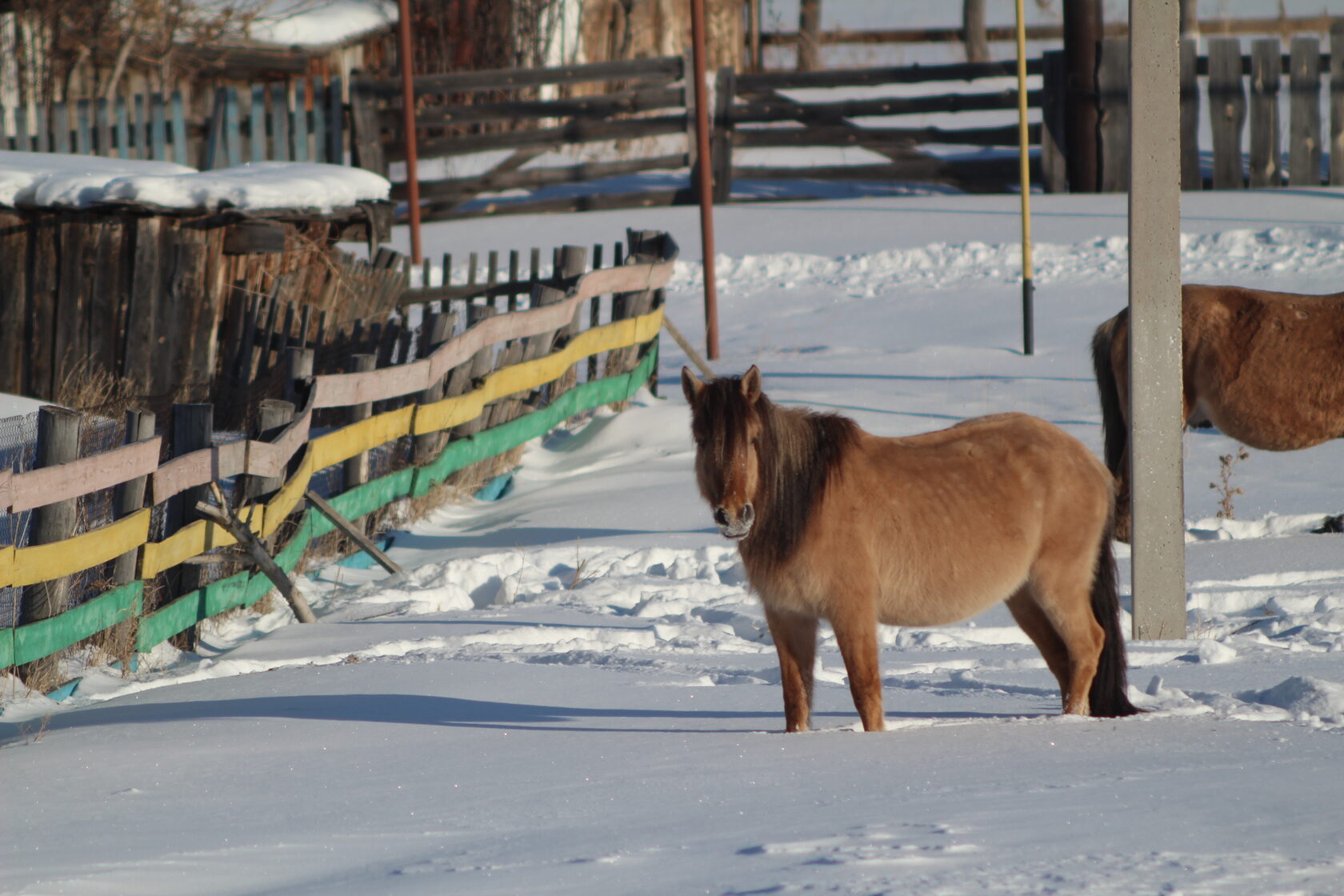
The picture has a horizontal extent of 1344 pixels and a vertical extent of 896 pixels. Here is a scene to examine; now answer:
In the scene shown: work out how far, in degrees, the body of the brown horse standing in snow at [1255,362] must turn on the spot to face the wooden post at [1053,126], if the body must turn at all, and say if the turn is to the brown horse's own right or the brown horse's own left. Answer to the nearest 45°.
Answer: approximately 90° to the brown horse's own left

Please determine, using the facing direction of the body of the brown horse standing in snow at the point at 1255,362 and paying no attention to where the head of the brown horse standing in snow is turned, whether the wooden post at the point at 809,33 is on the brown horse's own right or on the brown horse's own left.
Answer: on the brown horse's own left

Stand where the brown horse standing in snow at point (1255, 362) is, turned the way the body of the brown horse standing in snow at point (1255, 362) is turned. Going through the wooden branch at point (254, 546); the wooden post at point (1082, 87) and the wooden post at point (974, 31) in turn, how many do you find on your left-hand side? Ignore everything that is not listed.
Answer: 2

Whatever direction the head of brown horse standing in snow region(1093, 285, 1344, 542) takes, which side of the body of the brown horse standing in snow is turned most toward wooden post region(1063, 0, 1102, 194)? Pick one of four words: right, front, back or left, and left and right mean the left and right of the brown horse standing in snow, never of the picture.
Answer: left

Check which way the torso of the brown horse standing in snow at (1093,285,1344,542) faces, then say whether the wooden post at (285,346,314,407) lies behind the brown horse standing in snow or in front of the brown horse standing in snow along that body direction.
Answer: behind

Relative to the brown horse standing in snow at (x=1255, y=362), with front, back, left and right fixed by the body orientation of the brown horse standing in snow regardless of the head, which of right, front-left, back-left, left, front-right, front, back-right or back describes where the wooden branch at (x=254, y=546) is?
back-right

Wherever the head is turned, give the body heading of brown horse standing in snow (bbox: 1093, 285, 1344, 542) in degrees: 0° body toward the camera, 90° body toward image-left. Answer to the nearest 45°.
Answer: approximately 270°

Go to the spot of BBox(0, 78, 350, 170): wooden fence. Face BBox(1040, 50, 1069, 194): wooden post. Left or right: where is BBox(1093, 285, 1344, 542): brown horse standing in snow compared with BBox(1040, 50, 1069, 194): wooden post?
right

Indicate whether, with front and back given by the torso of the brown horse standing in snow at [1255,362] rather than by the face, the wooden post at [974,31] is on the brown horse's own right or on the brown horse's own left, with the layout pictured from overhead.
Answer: on the brown horse's own left
